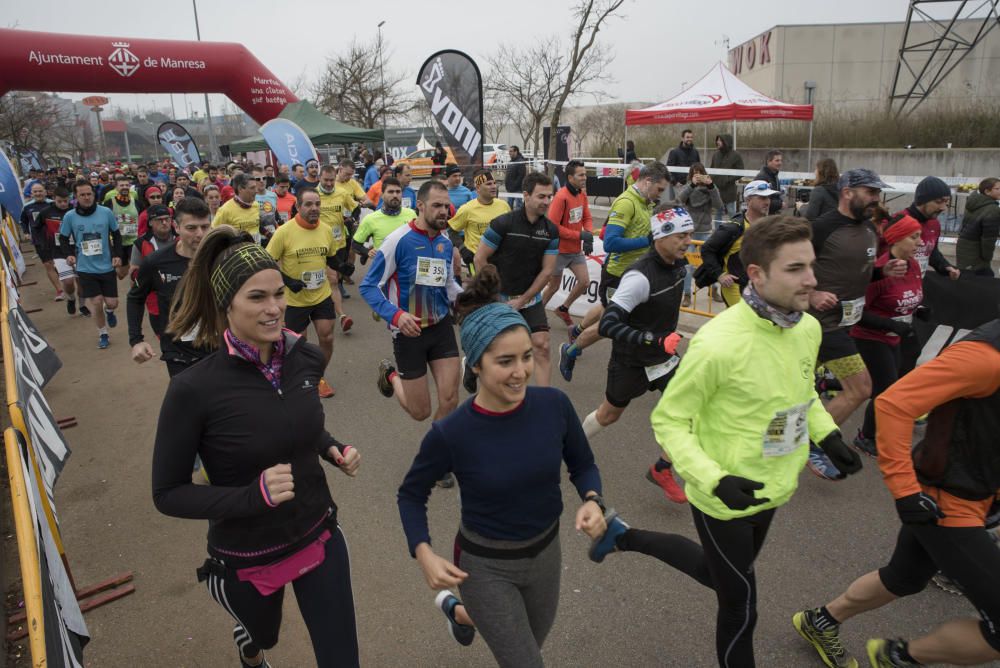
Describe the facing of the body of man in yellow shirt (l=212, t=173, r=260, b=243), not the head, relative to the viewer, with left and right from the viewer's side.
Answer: facing the viewer and to the right of the viewer

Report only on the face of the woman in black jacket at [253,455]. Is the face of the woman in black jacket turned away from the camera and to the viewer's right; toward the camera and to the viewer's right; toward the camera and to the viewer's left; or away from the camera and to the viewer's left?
toward the camera and to the viewer's right

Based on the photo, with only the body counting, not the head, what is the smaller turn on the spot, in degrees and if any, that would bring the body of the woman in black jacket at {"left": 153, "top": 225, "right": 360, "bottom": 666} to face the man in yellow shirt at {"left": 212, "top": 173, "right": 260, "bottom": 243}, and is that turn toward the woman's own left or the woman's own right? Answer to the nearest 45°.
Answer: approximately 135° to the woman's own left

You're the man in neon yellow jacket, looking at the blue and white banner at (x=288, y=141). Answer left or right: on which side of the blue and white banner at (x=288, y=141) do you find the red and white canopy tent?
right

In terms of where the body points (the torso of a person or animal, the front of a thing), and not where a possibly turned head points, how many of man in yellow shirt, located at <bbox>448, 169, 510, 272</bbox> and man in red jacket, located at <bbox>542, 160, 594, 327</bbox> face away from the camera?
0

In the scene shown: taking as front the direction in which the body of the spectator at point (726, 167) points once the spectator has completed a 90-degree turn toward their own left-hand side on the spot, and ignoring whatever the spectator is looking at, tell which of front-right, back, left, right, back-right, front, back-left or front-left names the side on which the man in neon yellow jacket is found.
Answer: front-right

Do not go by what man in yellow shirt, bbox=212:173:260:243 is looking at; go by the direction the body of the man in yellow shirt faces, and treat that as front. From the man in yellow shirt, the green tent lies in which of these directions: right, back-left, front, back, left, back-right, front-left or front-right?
back-left

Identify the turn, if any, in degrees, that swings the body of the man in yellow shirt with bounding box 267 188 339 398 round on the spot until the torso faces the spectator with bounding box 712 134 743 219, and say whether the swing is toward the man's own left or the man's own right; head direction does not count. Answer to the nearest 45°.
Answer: approximately 90° to the man's own left

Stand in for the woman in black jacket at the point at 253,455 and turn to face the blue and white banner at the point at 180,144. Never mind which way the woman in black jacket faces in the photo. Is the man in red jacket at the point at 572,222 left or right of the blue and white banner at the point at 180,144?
right

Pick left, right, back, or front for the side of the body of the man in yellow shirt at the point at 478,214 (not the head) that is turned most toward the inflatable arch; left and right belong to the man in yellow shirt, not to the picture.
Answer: back

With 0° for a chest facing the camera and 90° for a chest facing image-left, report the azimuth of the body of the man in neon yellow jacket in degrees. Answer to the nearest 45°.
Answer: approximately 315°

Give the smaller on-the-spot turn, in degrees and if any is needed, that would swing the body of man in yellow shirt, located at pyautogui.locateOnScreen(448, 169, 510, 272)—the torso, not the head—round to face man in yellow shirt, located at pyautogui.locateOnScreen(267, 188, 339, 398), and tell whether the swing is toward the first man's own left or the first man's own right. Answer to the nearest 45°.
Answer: approximately 90° to the first man's own right

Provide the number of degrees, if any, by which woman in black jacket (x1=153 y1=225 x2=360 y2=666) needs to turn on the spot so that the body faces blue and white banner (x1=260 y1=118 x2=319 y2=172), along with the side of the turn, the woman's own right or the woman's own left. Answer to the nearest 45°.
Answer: approximately 135° to the woman's own left

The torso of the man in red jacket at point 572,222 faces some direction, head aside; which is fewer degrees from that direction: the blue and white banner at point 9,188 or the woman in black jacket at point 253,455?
the woman in black jacket

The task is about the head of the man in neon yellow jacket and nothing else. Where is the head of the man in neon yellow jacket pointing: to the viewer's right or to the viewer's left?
to the viewer's right

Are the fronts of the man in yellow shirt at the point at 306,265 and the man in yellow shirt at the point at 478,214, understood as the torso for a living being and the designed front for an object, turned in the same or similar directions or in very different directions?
same or similar directions

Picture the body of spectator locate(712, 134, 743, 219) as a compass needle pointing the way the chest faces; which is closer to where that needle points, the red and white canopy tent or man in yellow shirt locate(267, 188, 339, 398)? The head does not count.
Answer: the man in yellow shirt

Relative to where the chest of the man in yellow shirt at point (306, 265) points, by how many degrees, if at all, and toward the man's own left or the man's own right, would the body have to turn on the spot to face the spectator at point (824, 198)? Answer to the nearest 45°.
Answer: approximately 45° to the man's own left
